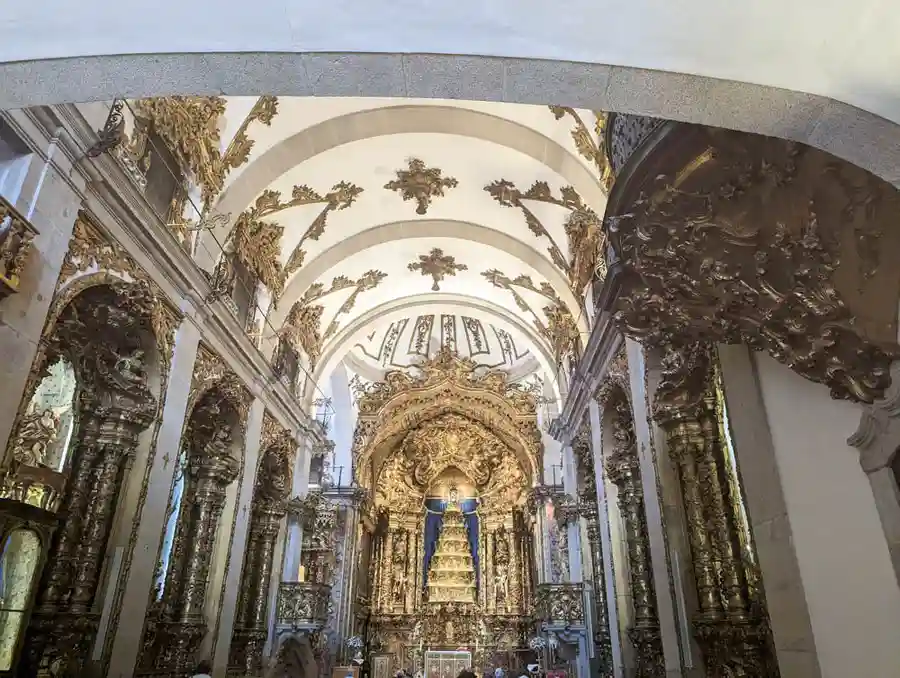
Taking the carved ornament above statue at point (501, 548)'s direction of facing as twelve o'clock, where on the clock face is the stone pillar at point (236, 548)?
The stone pillar is roughly at 1 o'clock from the carved ornament above statue.

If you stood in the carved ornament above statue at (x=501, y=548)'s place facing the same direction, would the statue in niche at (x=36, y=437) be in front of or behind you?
in front

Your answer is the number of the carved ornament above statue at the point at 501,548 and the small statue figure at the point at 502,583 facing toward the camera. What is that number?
2

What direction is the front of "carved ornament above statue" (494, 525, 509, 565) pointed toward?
toward the camera

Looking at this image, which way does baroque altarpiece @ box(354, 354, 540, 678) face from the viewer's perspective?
toward the camera

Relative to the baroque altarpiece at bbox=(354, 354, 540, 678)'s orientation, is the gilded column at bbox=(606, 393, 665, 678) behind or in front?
in front

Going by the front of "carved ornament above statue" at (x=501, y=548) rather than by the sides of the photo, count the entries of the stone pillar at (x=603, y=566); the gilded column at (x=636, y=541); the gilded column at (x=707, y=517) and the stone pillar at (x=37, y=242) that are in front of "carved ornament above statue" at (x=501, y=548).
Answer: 4

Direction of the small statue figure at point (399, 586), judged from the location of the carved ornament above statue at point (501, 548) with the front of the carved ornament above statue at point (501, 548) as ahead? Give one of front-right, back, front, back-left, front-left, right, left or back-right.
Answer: right

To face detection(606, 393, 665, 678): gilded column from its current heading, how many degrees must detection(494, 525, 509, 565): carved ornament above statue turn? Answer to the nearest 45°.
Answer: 0° — it already faces it

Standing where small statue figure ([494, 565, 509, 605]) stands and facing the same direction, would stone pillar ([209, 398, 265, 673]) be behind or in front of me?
in front

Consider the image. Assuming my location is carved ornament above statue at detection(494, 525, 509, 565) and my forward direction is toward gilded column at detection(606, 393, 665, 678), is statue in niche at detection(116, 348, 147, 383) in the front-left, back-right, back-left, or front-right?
front-right

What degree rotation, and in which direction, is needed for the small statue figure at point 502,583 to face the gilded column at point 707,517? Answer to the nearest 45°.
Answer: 0° — it already faces it

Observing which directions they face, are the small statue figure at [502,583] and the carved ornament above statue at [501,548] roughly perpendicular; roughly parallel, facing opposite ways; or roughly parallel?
roughly parallel

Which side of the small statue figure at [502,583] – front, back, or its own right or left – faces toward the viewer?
front
